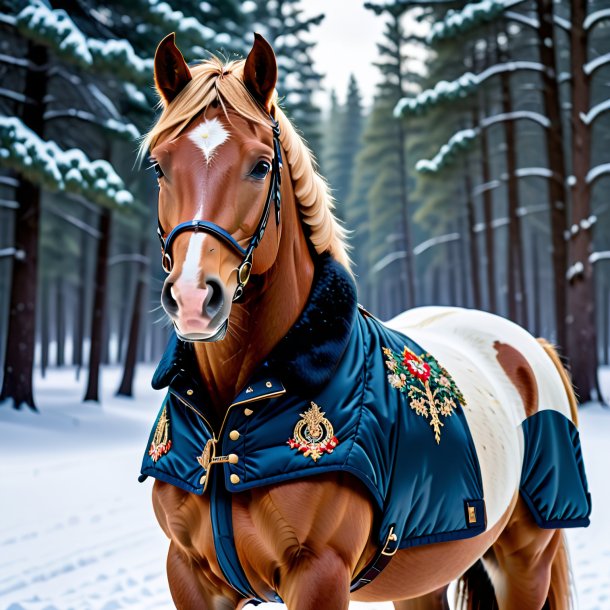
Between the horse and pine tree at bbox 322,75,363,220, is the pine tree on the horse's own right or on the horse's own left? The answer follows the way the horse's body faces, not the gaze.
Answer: on the horse's own right

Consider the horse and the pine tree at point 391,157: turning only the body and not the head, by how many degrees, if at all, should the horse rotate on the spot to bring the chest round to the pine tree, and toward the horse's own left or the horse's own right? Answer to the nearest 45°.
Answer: approximately 135° to the horse's own right

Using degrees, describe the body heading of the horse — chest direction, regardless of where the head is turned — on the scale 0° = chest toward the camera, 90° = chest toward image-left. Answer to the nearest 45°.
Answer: approximately 45°

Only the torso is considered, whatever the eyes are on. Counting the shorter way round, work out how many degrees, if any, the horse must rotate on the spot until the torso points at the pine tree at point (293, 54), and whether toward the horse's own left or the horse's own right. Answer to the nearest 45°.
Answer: approximately 135° to the horse's own right
